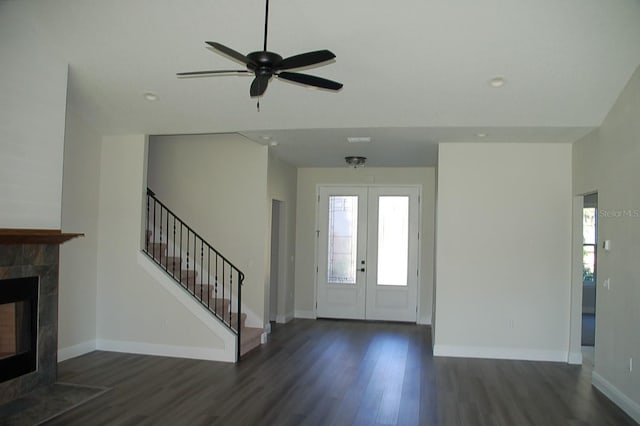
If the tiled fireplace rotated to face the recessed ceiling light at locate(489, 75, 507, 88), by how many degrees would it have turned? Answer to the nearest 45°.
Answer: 0° — it already faces it

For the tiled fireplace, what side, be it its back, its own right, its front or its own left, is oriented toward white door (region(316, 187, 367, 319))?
left

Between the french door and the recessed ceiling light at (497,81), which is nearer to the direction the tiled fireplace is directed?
the recessed ceiling light

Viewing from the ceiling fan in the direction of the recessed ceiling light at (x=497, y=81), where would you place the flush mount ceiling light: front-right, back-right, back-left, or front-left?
front-left

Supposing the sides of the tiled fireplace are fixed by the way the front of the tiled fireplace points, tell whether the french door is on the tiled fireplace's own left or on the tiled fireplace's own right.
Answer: on the tiled fireplace's own left

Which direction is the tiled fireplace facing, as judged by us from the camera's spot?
facing the viewer and to the right of the viewer

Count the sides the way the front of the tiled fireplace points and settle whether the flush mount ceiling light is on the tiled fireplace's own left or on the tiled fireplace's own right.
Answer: on the tiled fireplace's own left

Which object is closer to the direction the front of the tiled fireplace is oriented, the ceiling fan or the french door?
the ceiling fan

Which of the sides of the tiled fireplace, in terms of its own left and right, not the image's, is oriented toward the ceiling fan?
front

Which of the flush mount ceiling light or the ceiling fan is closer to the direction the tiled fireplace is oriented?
the ceiling fan

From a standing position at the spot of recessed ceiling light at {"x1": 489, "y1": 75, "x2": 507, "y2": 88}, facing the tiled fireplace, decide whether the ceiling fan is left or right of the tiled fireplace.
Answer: left
